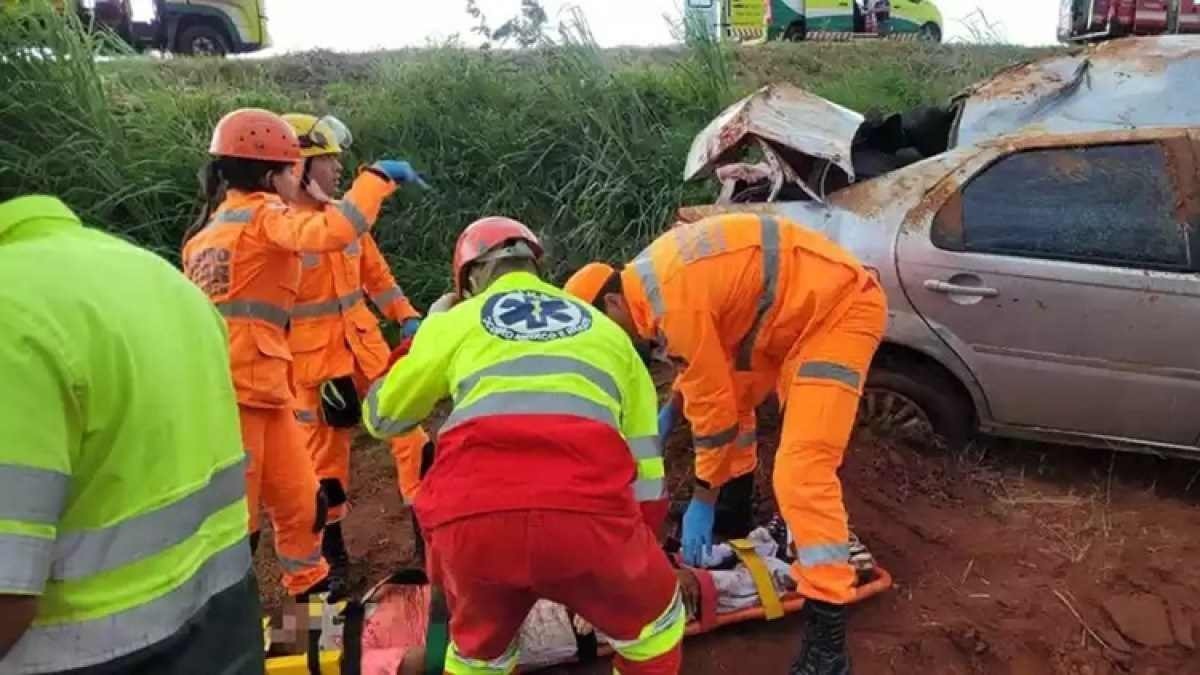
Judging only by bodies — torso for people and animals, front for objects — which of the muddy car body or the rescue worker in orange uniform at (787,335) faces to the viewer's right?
the muddy car body

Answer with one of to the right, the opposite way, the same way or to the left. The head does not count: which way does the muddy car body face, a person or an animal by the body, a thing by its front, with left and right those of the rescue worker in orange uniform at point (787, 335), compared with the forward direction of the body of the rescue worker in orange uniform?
the opposite way

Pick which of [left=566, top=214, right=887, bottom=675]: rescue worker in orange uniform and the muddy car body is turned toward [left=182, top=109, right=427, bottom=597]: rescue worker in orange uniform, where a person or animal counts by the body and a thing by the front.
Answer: [left=566, top=214, right=887, bottom=675]: rescue worker in orange uniform

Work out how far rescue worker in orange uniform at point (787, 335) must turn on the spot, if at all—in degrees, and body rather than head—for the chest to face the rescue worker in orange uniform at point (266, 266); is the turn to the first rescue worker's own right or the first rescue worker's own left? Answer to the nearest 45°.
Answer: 0° — they already face them

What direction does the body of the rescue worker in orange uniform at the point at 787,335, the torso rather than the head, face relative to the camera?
to the viewer's left

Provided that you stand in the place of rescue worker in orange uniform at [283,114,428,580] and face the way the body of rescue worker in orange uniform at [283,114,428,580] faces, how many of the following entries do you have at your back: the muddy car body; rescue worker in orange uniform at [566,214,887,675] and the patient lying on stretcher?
0

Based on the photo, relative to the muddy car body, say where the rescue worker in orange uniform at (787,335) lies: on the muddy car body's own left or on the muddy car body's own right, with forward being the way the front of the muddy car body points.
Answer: on the muddy car body's own right

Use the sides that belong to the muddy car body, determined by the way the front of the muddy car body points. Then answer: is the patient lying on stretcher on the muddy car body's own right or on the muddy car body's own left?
on the muddy car body's own right

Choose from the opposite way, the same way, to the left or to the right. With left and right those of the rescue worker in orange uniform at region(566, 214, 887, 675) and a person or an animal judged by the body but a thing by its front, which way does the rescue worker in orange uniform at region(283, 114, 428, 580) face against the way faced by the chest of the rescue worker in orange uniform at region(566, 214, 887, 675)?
the opposite way

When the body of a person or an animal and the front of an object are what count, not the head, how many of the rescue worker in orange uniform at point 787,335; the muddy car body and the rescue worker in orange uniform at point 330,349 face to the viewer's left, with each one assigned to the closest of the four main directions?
1

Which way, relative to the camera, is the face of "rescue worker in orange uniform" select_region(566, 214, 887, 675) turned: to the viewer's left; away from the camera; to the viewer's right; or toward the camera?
to the viewer's left

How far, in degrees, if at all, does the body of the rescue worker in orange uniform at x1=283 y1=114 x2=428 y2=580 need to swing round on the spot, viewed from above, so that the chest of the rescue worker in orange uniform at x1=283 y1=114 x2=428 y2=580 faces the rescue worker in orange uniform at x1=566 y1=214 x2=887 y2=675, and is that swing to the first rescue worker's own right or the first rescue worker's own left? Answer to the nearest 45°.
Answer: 0° — they already face them

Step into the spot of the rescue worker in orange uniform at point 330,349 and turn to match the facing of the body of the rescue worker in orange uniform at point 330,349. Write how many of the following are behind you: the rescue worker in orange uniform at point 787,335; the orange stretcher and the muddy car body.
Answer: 0

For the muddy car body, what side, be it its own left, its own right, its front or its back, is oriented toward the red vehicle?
left

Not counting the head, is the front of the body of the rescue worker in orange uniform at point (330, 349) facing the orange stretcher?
yes

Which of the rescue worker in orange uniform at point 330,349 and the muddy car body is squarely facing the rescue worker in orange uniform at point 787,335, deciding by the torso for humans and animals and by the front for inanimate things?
the rescue worker in orange uniform at point 330,349

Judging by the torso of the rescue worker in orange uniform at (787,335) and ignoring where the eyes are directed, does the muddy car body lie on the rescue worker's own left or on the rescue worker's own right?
on the rescue worker's own right

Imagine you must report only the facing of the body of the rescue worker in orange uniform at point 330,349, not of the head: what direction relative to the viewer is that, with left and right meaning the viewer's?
facing the viewer and to the right of the viewer
